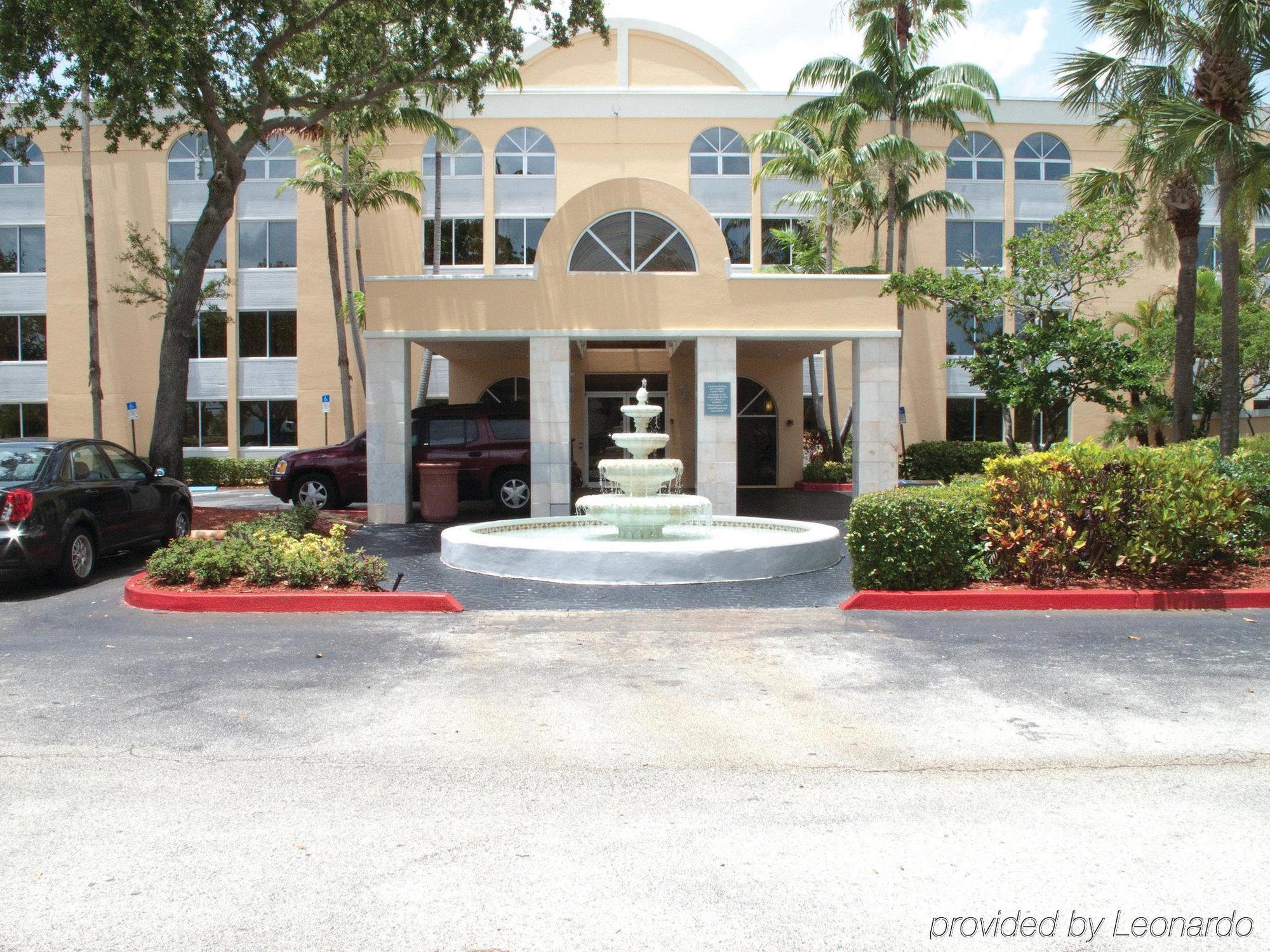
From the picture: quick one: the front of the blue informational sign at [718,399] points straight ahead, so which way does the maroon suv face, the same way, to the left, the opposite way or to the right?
to the right

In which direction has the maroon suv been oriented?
to the viewer's left

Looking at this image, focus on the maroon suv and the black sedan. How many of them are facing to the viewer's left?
1

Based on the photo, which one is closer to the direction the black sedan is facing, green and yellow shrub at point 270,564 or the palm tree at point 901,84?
the palm tree

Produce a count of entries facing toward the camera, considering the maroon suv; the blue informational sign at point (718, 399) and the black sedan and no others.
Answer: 1

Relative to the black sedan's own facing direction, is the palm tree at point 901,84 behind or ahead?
ahead

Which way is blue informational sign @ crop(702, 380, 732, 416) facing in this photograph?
toward the camera

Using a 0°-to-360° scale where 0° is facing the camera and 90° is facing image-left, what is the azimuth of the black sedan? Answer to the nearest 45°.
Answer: approximately 225°

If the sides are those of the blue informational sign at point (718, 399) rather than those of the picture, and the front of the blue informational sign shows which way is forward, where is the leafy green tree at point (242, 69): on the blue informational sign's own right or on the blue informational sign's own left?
on the blue informational sign's own right

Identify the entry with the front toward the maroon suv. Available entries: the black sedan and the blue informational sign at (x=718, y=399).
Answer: the black sedan

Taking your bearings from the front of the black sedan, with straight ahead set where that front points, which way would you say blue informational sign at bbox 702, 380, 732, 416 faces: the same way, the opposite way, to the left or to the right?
the opposite way

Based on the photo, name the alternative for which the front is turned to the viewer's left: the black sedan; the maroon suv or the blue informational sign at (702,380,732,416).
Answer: the maroon suv
